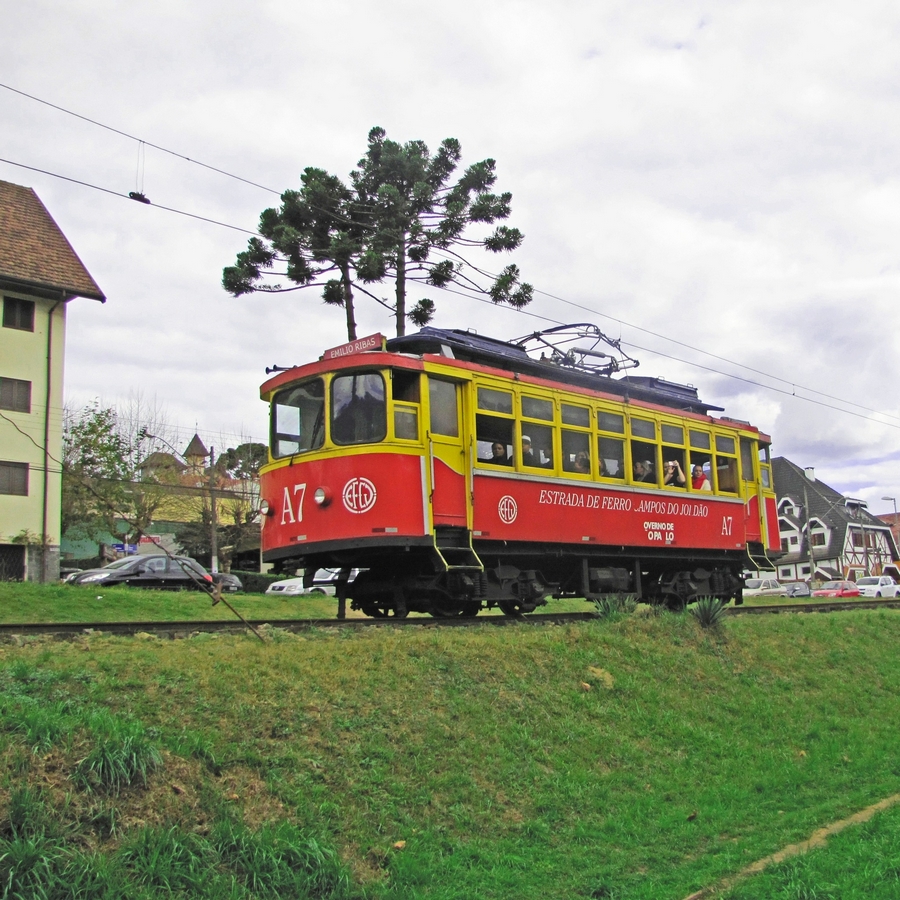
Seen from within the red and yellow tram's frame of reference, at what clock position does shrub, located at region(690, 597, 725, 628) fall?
The shrub is roughly at 7 o'clock from the red and yellow tram.

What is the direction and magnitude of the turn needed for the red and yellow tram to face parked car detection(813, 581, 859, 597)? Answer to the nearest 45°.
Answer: approximately 180°

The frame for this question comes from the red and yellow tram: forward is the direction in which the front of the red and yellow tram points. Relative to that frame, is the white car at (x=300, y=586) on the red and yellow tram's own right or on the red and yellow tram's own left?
on the red and yellow tram's own right

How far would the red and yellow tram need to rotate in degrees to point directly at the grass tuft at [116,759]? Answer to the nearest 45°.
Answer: approximately 45° to its left

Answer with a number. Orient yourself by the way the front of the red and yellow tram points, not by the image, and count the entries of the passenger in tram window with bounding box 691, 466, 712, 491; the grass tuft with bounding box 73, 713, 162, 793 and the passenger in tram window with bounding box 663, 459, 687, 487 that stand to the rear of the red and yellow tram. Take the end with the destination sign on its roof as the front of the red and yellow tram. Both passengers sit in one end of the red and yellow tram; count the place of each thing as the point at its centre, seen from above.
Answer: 2

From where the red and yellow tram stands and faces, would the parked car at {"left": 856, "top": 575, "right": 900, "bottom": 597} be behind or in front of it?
behind

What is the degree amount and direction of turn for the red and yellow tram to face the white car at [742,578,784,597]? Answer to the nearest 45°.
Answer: approximately 135° to its right

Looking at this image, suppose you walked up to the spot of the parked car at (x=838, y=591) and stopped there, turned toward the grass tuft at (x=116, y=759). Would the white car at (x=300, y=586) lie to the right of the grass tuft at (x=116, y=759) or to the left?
right

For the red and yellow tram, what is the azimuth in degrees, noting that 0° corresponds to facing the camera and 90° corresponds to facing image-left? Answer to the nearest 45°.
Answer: approximately 45°
